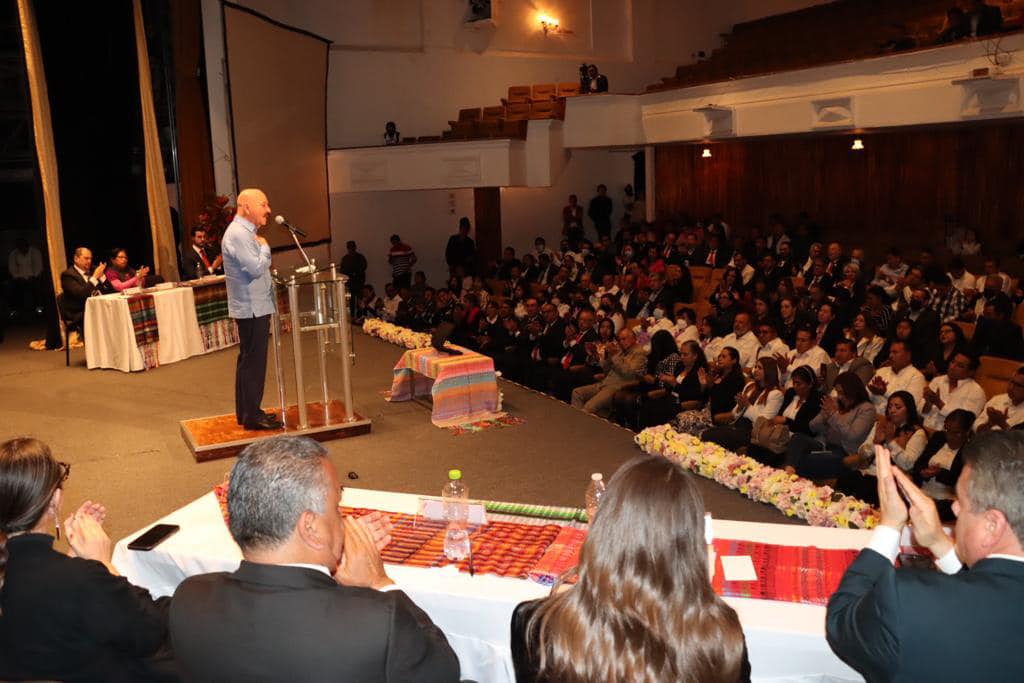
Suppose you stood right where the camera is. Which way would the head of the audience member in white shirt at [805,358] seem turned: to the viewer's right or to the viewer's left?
to the viewer's left

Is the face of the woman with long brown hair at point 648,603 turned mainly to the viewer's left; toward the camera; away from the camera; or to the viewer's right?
away from the camera

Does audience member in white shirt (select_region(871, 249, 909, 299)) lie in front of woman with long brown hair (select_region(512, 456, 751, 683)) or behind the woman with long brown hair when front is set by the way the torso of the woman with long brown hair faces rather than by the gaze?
in front

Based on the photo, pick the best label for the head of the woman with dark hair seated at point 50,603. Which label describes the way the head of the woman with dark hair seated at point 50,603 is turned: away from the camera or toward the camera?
away from the camera

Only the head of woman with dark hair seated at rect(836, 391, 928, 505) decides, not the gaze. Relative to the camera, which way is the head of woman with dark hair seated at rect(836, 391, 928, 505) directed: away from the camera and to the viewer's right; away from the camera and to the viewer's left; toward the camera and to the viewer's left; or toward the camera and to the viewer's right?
toward the camera and to the viewer's left

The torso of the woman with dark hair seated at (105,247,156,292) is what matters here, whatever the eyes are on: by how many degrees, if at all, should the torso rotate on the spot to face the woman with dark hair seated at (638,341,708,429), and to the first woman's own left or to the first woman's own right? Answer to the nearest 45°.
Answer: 0° — they already face them

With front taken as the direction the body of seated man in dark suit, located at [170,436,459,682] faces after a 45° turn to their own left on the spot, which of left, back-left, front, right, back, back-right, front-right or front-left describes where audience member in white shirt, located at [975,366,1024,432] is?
front-right

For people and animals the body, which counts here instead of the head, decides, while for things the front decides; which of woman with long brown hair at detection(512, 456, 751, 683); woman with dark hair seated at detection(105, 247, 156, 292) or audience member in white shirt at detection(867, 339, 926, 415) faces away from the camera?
the woman with long brown hair

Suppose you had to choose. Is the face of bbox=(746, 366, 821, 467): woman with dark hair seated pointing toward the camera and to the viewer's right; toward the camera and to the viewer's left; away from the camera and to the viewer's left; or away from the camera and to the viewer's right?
toward the camera and to the viewer's left

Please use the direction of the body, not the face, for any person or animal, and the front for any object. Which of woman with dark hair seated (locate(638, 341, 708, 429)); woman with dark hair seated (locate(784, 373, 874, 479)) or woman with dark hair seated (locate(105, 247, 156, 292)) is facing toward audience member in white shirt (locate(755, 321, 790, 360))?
woman with dark hair seated (locate(105, 247, 156, 292))

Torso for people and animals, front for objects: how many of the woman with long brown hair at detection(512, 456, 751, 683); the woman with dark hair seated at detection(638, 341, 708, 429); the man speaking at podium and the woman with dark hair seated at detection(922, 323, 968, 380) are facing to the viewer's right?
1

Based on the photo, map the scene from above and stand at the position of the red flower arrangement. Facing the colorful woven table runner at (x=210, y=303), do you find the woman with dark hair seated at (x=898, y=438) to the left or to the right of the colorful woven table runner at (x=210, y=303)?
left

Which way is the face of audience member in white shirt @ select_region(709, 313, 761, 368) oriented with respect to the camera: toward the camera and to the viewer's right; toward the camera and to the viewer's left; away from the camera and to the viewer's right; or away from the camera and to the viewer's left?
toward the camera and to the viewer's left

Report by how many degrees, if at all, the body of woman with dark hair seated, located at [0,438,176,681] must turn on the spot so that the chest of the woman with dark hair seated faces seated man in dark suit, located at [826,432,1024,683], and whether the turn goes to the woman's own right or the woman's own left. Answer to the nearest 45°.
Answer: approximately 90° to the woman's own right

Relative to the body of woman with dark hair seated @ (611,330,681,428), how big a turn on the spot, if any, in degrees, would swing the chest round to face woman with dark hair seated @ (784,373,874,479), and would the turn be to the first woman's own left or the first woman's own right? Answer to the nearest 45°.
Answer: approximately 90° to the first woman's own left

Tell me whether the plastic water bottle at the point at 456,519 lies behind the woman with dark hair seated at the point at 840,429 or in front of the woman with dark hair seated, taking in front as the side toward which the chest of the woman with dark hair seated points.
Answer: in front
